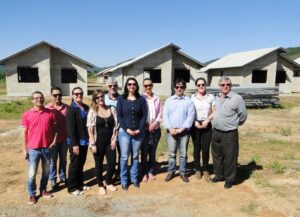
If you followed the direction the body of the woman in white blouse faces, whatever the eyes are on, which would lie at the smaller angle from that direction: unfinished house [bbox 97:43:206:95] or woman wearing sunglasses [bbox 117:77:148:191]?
the woman wearing sunglasses

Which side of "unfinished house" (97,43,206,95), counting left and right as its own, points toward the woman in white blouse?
front

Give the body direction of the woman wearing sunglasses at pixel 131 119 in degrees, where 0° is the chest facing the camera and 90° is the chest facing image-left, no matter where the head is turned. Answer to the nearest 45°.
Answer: approximately 0°

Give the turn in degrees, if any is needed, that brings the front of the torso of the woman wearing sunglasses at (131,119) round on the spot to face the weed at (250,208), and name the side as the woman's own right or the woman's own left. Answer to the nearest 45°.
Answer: approximately 90° to the woman's own left

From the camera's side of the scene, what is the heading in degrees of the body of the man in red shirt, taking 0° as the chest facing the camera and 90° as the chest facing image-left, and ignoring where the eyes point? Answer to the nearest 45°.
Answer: approximately 0°

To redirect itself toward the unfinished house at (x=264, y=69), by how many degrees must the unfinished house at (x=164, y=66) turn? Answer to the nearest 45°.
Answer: approximately 90° to its left
